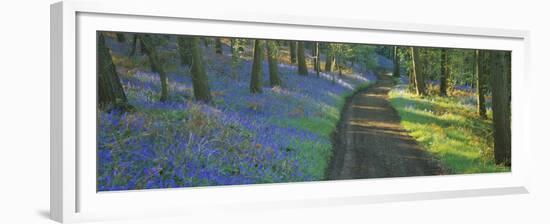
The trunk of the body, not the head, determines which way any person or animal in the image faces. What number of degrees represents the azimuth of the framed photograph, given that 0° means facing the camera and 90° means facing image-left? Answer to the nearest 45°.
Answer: approximately 315°
